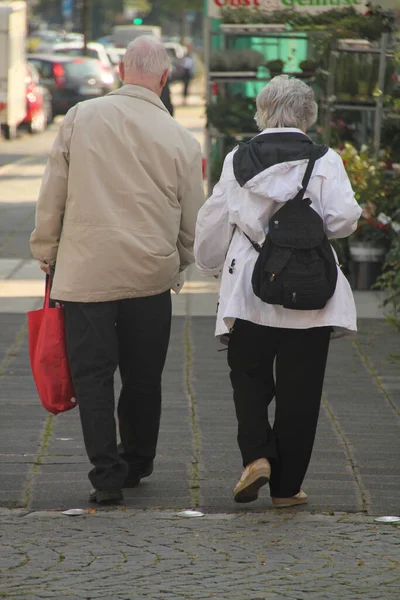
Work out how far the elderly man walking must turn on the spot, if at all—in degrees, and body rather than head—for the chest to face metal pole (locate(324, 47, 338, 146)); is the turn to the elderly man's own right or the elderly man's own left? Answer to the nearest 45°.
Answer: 0° — they already face it

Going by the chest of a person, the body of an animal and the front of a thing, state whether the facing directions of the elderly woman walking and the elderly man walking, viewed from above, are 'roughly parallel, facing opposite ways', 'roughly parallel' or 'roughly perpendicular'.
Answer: roughly parallel

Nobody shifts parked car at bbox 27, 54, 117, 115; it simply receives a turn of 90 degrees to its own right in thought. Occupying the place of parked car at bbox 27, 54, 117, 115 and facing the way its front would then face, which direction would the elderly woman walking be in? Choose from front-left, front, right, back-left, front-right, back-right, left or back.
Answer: back-right

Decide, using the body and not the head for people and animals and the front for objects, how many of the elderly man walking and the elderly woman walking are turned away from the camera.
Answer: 2

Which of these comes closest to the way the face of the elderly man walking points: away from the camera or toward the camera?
away from the camera

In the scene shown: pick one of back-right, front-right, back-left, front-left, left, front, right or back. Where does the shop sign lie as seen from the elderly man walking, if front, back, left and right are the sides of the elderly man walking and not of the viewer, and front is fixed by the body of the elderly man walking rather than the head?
front

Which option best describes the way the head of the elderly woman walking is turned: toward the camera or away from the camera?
away from the camera

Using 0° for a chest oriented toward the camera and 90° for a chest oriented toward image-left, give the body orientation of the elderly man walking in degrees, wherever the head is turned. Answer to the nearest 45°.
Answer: approximately 180°

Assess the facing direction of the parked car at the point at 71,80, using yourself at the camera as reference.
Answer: facing away from the viewer and to the left of the viewer

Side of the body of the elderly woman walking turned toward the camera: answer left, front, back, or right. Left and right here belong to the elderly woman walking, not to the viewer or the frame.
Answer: back

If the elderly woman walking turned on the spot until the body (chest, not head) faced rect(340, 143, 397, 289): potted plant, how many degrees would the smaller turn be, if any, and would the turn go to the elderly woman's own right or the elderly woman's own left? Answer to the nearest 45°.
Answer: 0° — they already face it

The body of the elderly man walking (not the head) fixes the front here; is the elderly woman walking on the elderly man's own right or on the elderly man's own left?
on the elderly man's own right

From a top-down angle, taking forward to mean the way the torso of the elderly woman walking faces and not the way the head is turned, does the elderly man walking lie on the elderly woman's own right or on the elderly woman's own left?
on the elderly woman's own left
